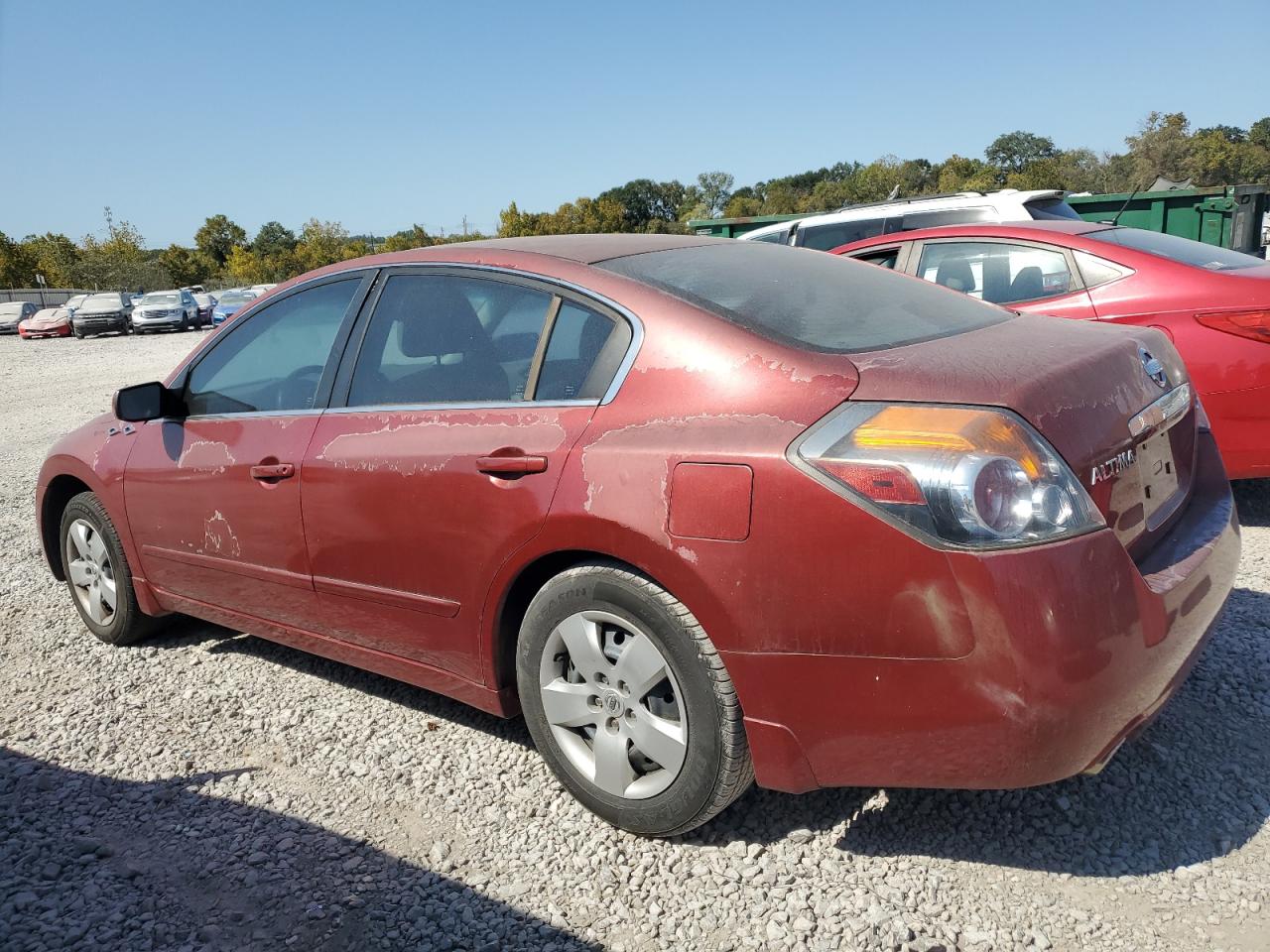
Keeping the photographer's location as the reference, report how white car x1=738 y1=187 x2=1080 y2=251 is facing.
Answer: facing away from the viewer and to the left of the viewer

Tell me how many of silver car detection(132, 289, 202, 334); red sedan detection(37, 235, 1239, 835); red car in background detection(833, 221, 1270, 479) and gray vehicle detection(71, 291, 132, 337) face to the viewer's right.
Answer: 0

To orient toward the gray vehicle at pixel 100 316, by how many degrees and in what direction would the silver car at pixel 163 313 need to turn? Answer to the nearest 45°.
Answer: approximately 90° to its right

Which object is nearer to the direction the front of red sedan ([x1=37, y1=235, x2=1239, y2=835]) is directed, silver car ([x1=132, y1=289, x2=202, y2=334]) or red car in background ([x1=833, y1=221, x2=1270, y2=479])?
the silver car

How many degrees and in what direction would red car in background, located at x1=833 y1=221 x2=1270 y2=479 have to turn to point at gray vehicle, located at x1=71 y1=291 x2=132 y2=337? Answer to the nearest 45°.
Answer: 0° — it already faces it

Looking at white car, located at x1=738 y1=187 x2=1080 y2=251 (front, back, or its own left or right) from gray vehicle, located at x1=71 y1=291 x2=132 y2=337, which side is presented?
front

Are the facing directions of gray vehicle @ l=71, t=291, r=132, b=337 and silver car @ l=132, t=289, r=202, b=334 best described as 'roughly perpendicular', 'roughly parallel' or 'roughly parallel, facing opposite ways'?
roughly parallel

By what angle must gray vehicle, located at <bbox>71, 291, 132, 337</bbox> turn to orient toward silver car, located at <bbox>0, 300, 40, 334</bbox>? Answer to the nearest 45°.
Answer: approximately 135° to its right

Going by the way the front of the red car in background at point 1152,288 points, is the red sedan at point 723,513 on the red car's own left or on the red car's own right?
on the red car's own left

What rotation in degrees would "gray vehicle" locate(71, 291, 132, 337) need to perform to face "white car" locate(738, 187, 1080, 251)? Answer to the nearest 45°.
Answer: approximately 45° to its left

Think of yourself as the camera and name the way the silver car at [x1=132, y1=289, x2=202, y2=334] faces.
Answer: facing the viewer and to the left of the viewer

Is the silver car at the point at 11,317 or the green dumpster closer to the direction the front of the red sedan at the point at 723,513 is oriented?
the silver car

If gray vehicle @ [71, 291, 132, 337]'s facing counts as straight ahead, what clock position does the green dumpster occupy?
The green dumpster is roughly at 10 o'clock from the gray vehicle.

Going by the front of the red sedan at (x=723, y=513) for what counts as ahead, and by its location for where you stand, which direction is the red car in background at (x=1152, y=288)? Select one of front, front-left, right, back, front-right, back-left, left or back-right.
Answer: right

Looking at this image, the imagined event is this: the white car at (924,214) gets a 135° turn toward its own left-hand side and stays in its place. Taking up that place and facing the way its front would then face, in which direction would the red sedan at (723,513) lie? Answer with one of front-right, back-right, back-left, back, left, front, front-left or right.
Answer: front

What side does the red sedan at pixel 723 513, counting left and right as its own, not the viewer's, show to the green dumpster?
right

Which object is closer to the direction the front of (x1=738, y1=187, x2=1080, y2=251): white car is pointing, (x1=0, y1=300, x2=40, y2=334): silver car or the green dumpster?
the silver car

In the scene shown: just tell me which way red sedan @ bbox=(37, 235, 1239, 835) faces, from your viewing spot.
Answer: facing away from the viewer and to the left of the viewer

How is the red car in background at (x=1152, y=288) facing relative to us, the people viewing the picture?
facing away from the viewer and to the left of the viewer
